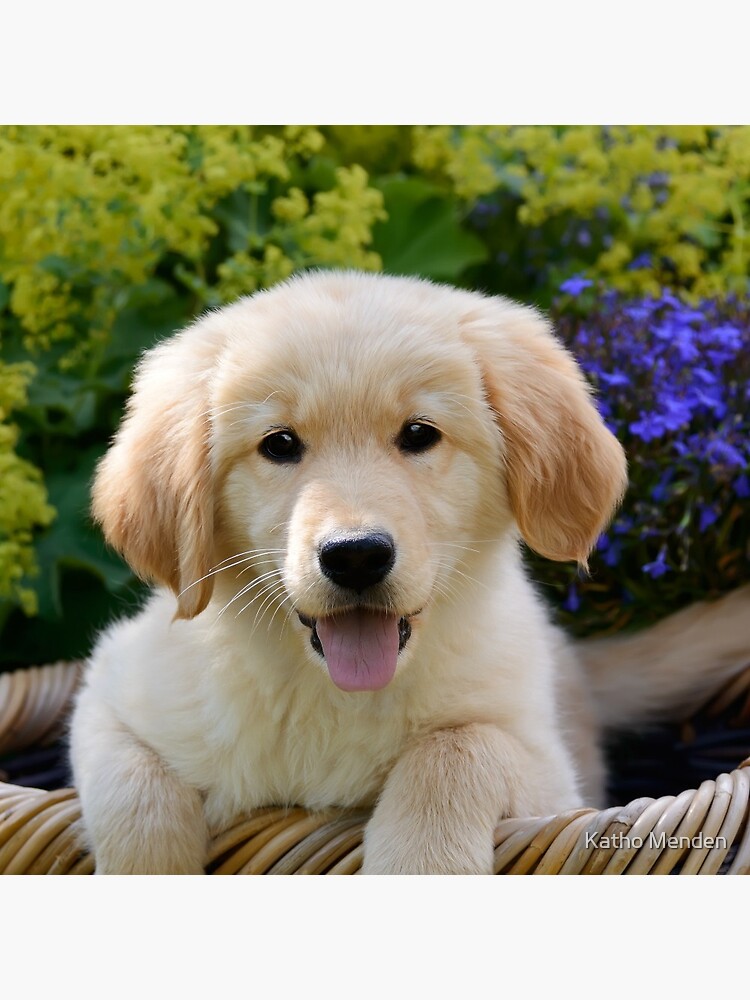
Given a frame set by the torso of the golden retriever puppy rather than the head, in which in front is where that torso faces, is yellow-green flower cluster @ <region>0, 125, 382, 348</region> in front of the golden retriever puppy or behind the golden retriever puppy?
behind

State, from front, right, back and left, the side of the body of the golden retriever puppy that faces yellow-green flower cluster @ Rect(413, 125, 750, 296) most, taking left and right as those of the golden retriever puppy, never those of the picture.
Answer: back

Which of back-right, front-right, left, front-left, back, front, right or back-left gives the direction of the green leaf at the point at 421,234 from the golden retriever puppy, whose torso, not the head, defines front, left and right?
back

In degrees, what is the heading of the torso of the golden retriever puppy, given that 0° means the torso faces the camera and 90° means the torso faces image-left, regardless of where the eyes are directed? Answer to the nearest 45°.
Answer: approximately 0°

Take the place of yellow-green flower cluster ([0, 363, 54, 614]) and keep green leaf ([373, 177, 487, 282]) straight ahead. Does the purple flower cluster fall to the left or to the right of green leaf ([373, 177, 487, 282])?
right

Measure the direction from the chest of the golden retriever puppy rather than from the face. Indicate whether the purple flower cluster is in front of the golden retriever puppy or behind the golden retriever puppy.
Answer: behind
